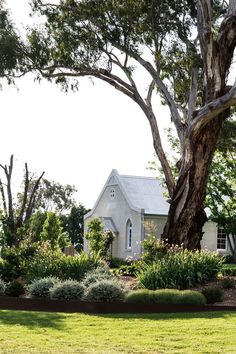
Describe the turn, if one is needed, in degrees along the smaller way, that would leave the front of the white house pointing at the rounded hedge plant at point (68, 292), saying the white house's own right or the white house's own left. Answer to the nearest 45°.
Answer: approximately 45° to the white house's own left

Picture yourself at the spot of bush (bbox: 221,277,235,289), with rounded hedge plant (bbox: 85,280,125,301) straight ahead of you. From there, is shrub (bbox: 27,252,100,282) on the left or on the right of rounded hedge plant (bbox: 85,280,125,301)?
right

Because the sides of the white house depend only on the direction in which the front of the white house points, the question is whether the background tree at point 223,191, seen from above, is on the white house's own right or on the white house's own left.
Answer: on the white house's own left

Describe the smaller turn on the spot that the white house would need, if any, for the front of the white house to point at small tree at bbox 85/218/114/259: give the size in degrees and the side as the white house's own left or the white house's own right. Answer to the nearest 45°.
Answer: approximately 45° to the white house's own left

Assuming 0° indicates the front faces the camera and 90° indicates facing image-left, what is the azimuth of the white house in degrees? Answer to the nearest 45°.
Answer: approximately 45°

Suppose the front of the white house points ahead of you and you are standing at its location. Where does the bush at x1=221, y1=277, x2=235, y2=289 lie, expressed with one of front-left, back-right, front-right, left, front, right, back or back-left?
front-left

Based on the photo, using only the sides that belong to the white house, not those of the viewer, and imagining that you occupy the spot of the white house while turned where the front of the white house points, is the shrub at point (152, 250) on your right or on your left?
on your left

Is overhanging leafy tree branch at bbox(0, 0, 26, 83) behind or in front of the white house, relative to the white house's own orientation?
in front

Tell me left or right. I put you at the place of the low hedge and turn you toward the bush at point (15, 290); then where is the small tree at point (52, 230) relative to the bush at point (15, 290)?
right
